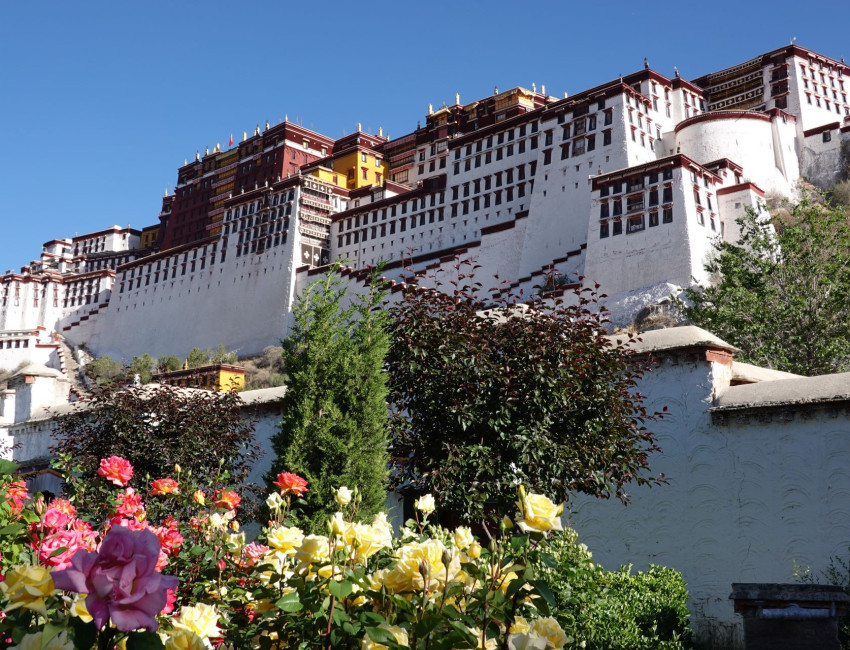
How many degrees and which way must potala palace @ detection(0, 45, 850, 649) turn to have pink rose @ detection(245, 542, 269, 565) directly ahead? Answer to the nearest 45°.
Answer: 0° — it already faces it

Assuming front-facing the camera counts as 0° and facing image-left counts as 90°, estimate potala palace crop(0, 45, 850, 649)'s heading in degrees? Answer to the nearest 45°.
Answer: approximately 45°

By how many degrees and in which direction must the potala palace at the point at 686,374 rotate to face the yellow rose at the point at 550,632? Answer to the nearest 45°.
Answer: approximately 45° to its left

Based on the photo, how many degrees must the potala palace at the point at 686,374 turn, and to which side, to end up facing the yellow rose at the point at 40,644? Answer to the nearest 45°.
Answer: approximately 45° to its left

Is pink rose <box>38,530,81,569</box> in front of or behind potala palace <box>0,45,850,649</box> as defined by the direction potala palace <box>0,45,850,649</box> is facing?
in front

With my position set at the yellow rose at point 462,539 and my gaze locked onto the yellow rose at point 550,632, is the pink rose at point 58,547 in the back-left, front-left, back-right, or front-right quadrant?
back-right

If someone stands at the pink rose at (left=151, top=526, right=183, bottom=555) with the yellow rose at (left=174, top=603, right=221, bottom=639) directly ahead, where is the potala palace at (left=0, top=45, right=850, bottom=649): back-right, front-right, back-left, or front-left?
back-left

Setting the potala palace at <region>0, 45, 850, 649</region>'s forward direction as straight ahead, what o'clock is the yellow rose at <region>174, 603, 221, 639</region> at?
The yellow rose is roughly at 11 o'clock from the potala palace.

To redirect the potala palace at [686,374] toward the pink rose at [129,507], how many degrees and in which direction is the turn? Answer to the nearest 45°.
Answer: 0° — it already faces it

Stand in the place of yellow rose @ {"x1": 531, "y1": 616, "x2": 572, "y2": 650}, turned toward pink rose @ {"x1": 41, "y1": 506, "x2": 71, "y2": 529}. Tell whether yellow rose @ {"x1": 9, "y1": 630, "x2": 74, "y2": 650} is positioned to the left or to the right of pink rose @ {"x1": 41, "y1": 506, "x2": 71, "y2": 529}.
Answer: left
